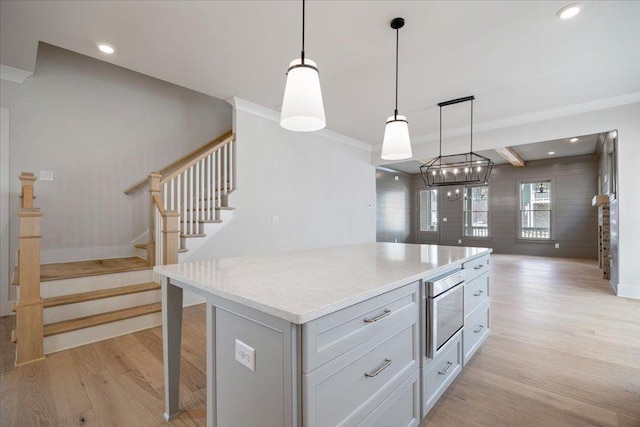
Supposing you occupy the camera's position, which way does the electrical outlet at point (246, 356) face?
facing the viewer and to the left of the viewer

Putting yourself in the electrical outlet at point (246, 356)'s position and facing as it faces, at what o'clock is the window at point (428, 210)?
The window is roughly at 6 o'clock from the electrical outlet.

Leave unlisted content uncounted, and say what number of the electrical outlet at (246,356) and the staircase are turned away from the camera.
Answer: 0

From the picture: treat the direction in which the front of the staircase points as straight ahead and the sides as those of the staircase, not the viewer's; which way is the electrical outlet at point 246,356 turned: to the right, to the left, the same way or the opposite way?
to the right

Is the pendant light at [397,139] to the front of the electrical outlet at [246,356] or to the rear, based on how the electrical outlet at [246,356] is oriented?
to the rear

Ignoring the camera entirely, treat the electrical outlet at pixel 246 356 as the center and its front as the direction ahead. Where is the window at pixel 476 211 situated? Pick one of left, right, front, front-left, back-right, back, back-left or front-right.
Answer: back

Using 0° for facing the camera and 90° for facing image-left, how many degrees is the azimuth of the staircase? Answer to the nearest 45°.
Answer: approximately 315°

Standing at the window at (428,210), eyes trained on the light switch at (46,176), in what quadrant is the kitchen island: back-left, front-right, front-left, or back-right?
front-left

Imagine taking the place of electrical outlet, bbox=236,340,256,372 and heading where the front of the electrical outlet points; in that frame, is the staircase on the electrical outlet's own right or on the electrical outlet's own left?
on the electrical outlet's own right
